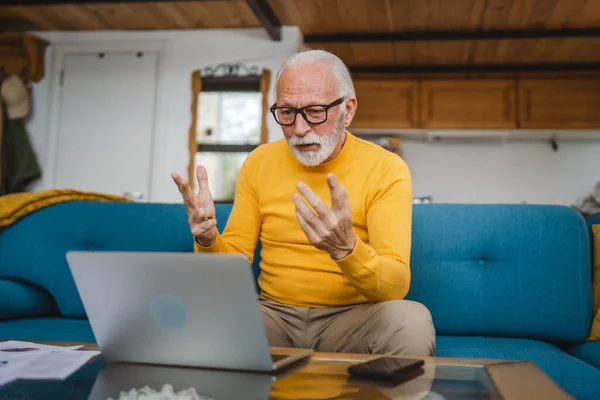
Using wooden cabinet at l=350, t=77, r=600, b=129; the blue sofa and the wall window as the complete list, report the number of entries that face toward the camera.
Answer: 3

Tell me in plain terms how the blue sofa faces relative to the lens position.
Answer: facing the viewer

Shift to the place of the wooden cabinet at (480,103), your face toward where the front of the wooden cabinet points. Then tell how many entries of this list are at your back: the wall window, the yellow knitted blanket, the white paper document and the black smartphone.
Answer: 0

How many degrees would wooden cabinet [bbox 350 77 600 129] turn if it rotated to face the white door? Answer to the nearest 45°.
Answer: approximately 45° to its right

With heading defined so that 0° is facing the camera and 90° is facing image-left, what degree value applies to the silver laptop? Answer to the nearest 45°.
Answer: approximately 225°

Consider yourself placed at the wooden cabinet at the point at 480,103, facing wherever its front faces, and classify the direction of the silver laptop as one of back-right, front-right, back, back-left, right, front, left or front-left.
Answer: front

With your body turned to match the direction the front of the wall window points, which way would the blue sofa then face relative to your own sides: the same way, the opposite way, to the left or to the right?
the same way

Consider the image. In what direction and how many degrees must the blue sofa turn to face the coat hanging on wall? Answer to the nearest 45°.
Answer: approximately 135° to its right

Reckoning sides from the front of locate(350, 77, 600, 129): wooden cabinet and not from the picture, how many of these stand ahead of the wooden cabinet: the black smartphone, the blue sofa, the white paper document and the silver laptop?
4

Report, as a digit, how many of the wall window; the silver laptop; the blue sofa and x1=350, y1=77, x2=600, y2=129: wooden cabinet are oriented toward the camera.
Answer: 3

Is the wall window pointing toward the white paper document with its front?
yes

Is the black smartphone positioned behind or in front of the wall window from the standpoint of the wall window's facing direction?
in front

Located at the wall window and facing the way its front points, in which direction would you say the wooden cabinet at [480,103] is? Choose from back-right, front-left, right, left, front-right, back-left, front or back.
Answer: left

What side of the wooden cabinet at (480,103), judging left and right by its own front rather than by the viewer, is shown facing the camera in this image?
front

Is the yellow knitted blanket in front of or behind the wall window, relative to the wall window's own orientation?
in front

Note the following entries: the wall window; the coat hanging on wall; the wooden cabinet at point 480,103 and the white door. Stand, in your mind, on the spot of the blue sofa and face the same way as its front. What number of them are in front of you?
0

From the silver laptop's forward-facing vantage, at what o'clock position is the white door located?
The white door is roughly at 10 o'clock from the silver laptop.
